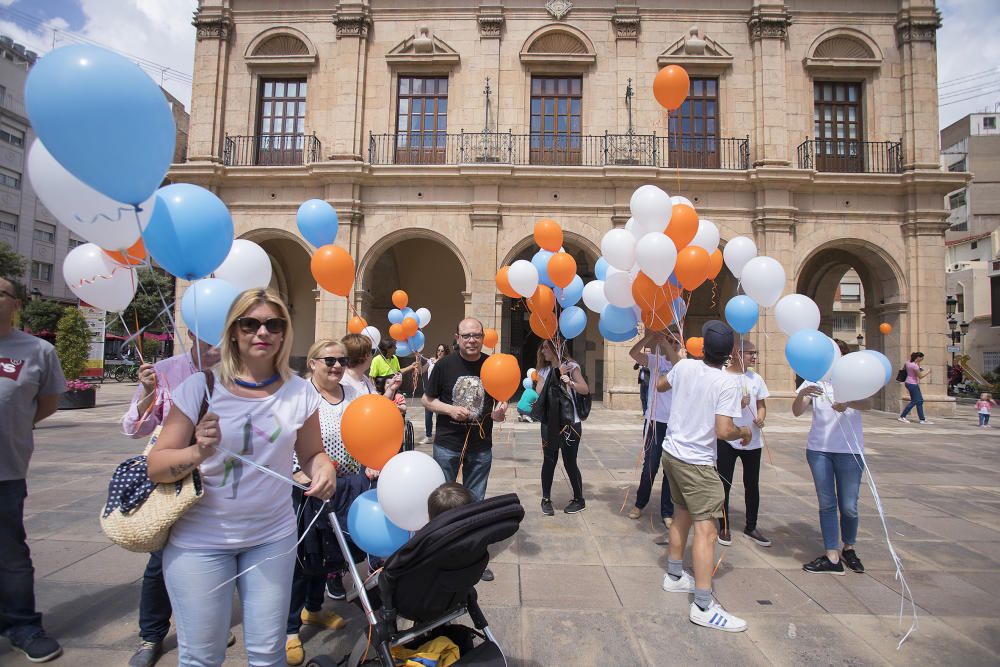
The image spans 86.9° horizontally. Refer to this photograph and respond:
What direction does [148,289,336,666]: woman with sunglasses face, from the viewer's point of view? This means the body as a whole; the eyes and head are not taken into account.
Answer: toward the camera

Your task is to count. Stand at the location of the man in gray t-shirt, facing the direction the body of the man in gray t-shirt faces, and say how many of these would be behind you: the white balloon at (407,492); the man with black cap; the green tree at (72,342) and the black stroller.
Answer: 1

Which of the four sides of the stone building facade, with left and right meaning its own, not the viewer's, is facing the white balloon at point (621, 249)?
front

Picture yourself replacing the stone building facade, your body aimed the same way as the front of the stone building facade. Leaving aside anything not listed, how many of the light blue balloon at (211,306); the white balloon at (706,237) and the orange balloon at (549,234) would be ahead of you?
3

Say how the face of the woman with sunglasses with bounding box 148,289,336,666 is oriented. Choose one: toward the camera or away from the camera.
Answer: toward the camera

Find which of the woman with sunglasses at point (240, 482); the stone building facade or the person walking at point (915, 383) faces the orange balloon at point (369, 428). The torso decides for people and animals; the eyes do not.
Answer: the stone building facade

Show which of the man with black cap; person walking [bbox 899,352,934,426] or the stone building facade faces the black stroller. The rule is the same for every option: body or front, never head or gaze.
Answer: the stone building facade

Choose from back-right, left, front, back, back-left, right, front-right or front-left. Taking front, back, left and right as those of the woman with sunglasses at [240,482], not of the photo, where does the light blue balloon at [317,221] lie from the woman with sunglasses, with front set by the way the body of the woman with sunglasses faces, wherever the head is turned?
back

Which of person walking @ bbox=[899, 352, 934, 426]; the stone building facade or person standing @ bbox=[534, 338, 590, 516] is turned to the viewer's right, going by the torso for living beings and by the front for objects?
person walking @ bbox=[899, 352, 934, 426]

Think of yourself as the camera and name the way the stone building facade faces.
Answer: facing the viewer

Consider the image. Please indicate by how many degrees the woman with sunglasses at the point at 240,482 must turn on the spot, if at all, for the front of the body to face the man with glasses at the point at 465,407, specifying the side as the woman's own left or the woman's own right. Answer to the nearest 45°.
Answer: approximately 135° to the woman's own left

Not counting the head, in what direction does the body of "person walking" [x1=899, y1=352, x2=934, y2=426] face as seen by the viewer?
to the viewer's right

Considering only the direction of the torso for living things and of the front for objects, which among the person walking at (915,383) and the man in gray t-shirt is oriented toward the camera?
the man in gray t-shirt
